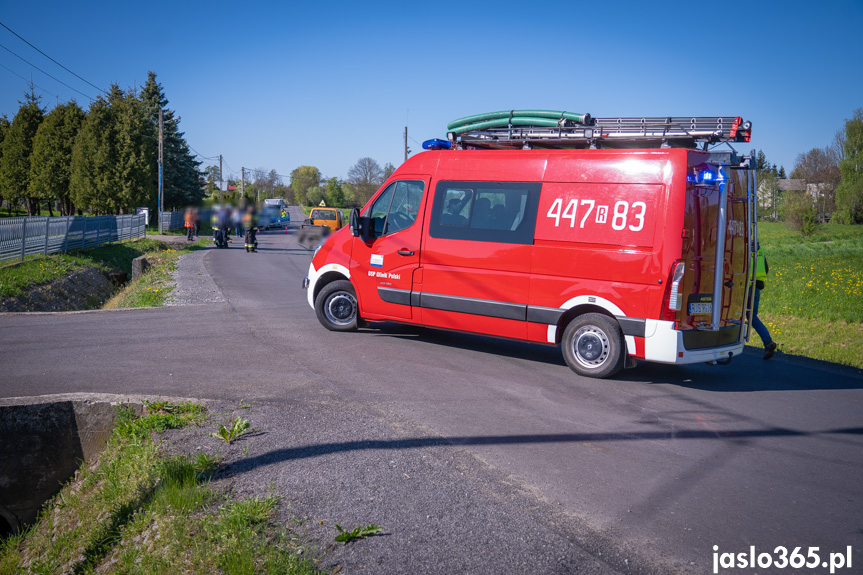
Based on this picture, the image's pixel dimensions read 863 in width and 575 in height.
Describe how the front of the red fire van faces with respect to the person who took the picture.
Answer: facing away from the viewer and to the left of the viewer

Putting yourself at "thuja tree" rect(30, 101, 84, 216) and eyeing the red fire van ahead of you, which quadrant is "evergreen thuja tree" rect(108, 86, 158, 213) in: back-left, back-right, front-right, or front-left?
front-left

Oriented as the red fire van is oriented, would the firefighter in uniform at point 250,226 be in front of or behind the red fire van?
in front

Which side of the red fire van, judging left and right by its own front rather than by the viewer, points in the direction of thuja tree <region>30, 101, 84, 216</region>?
front

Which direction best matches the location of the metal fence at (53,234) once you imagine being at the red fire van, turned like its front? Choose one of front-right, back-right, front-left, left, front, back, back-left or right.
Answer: front

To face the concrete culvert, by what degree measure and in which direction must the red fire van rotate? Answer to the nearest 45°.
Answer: approximately 90° to its left

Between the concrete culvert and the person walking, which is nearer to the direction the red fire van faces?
the concrete culvert

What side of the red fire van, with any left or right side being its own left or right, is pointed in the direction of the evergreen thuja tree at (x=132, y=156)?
front
